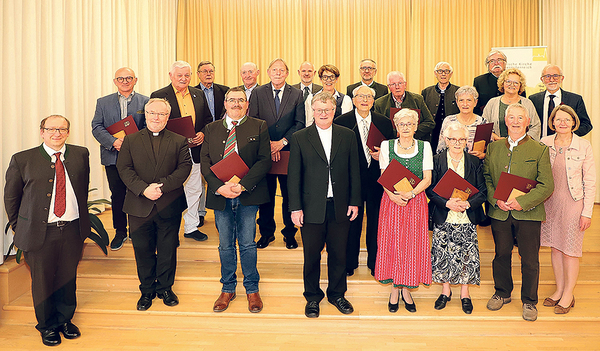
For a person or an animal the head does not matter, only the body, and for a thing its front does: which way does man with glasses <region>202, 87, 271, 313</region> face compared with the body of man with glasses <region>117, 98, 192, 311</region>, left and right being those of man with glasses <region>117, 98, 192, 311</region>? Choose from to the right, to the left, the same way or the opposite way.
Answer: the same way

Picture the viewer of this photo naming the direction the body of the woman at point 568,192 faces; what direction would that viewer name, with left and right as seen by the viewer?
facing the viewer and to the left of the viewer

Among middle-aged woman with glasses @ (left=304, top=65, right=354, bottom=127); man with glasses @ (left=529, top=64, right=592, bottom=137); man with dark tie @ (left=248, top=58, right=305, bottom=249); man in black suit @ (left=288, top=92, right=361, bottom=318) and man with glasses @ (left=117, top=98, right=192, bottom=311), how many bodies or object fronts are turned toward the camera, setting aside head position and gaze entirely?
5

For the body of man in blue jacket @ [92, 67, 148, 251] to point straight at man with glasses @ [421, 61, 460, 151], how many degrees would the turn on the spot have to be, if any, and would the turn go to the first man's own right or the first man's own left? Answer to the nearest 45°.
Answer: approximately 90° to the first man's own left

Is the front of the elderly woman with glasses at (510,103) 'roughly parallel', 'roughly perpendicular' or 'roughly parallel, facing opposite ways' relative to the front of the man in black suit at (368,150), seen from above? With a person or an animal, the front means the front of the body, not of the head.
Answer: roughly parallel

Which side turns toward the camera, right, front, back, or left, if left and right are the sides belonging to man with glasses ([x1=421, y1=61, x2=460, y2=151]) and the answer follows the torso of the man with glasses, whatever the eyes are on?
front

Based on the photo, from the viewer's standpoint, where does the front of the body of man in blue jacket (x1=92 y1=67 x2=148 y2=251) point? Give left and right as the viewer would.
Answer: facing the viewer

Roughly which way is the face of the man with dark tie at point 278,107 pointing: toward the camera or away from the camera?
toward the camera

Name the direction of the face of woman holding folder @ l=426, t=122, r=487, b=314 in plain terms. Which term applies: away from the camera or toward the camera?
toward the camera

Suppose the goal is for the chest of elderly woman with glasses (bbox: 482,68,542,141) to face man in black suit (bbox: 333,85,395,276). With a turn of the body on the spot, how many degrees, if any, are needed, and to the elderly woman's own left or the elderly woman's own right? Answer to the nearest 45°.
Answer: approximately 45° to the elderly woman's own right

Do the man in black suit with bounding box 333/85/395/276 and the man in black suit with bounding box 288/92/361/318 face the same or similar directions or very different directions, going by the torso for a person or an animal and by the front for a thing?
same or similar directions

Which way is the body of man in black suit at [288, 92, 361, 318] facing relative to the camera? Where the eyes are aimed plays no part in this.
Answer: toward the camera

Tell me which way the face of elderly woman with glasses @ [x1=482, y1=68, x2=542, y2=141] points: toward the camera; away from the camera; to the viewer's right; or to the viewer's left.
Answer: toward the camera
